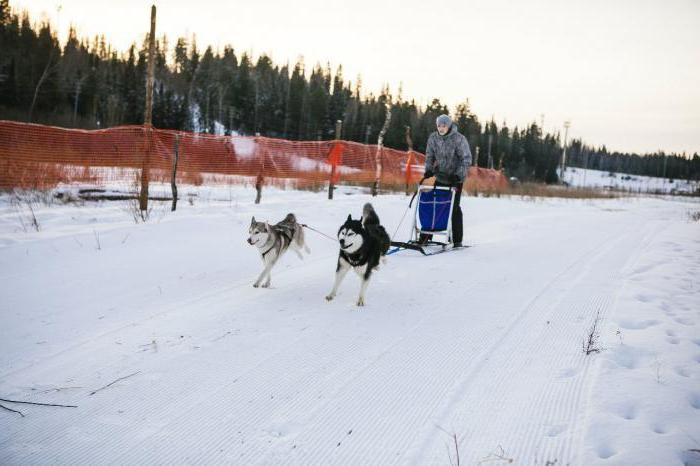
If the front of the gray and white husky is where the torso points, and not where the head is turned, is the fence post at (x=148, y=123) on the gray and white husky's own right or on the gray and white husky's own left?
on the gray and white husky's own right

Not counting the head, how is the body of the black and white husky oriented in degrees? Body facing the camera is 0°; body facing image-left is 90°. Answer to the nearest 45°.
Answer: approximately 45°

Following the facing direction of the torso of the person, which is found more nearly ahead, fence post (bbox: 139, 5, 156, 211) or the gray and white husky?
the gray and white husky

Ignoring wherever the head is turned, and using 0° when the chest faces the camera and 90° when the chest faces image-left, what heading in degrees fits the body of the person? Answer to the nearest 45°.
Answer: approximately 45°

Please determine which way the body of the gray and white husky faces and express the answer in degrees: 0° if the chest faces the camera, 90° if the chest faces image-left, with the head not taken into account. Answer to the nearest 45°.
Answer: approximately 45°

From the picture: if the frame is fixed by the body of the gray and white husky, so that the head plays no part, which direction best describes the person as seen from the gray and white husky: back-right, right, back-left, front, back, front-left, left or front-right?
back

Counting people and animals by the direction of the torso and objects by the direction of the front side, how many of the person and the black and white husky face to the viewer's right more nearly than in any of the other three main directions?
0

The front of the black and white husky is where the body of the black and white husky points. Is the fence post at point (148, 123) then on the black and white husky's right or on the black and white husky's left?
on the black and white husky's right
